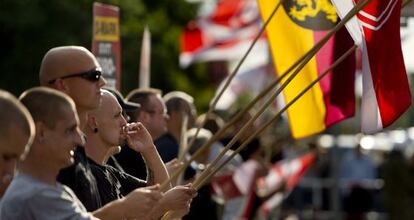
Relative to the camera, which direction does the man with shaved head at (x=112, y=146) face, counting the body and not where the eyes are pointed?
to the viewer's right

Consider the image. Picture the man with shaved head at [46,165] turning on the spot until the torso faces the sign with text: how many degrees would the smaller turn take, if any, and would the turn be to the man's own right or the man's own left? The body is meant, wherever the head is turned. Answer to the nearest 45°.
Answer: approximately 90° to the man's own left

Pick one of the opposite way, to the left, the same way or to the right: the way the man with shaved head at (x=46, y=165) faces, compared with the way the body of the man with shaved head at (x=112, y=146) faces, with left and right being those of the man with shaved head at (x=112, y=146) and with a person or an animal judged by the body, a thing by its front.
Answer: the same way

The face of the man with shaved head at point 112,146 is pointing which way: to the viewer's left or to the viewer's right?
to the viewer's right

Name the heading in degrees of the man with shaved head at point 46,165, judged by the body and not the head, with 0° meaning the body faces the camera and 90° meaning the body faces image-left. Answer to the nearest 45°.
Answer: approximately 270°

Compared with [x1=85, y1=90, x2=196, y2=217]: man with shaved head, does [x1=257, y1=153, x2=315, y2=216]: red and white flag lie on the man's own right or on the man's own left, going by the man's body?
on the man's own left

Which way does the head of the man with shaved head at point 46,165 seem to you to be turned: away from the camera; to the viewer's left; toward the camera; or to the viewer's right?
to the viewer's right

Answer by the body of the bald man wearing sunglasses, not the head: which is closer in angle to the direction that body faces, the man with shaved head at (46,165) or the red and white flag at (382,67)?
the red and white flag

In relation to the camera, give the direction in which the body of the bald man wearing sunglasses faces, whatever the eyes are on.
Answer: to the viewer's right

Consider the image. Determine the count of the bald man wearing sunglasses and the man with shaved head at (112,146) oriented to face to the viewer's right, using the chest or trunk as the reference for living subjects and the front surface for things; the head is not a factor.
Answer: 2
